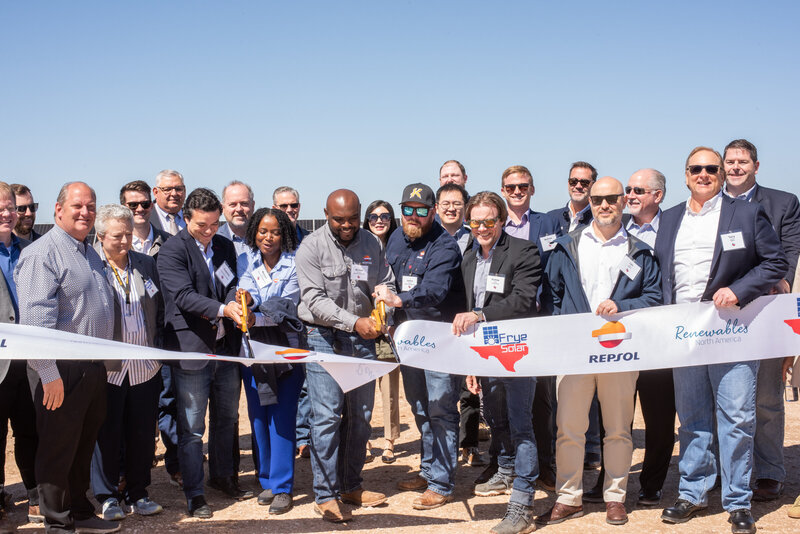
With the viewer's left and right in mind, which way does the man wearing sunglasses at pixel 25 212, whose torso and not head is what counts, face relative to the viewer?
facing the viewer and to the right of the viewer

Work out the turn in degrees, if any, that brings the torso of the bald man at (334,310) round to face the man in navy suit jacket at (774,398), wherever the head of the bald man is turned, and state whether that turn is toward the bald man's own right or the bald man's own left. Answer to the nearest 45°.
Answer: approximately 45° to the bald man's own left

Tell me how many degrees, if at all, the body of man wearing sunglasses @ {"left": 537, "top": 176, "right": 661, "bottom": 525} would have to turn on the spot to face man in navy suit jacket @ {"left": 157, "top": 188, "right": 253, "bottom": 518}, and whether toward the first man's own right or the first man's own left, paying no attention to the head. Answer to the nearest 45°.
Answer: approximately 90° to the first man's own right

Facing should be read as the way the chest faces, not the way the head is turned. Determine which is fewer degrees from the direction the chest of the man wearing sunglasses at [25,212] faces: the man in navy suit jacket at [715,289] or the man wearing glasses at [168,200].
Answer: the man in navy suit jacket

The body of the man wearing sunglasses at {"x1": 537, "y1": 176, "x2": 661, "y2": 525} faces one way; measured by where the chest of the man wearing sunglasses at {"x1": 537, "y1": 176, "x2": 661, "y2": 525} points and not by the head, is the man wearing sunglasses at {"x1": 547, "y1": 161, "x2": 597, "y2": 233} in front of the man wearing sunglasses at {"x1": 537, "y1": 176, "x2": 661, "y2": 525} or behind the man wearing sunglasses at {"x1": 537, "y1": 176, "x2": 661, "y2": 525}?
behind

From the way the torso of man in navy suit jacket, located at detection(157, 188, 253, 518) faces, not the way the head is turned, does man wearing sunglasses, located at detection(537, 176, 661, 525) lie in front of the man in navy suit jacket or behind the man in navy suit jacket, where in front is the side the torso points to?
in front

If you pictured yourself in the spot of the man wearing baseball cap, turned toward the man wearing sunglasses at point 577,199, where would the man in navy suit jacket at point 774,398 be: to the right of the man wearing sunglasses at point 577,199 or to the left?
right

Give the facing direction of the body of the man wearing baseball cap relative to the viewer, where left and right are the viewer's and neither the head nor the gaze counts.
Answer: facing the viewer and to the left of the viewer
